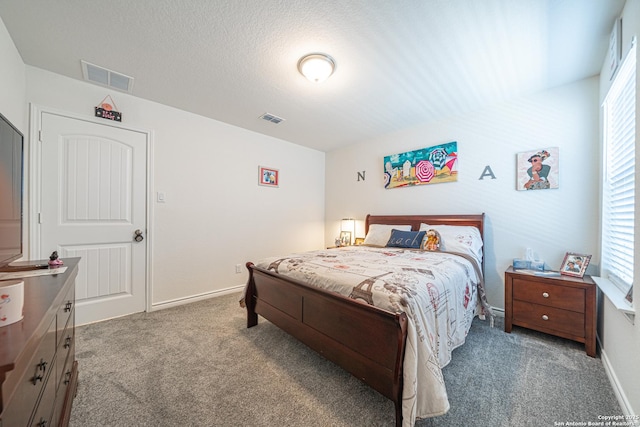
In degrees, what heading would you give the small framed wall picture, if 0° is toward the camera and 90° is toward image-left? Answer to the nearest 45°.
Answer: approximately 315°

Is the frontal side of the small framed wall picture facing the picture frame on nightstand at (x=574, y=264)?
yes

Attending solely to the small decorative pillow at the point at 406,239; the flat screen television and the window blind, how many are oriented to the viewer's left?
1

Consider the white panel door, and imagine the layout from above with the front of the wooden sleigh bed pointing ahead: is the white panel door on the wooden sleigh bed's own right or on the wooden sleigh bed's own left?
on the wooden sleigh bed's own right

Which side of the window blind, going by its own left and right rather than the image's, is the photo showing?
left

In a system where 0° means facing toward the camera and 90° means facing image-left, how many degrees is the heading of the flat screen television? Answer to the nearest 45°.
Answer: approximately 270°

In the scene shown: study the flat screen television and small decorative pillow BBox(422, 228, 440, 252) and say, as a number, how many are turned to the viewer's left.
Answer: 0

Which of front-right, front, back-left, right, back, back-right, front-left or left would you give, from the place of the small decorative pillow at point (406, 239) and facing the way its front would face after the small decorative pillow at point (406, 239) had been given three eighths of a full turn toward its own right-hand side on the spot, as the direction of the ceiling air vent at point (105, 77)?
left

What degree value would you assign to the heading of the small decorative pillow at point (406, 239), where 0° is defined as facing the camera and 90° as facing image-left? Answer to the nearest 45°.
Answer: approximately 0°

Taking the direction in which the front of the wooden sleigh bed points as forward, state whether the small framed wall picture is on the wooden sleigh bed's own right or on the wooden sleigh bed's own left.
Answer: on the wooden sleigh bed's own right

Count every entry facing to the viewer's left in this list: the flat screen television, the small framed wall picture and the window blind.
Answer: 1
